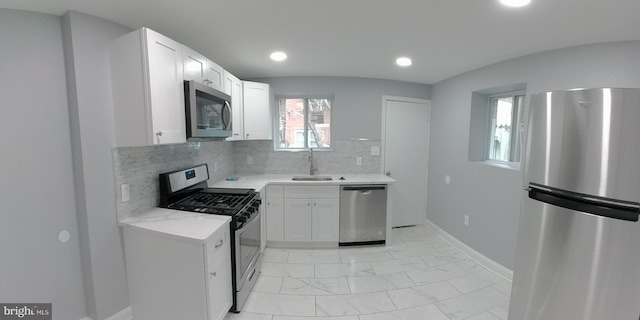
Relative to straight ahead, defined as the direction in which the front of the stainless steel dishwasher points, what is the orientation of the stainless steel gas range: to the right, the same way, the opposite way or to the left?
to the left

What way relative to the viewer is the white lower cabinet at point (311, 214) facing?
toward the camera

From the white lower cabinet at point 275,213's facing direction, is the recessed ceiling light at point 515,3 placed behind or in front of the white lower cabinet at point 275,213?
in front

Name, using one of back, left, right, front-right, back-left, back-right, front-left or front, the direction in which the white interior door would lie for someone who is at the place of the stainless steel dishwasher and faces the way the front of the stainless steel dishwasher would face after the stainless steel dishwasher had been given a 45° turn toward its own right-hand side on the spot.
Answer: back

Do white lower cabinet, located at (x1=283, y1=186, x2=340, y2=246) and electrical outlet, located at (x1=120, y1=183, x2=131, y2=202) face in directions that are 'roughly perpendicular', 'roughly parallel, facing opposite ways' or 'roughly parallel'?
roughly perpendicular

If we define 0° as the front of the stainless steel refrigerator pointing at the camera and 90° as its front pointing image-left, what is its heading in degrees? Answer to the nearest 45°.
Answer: approximately 45°

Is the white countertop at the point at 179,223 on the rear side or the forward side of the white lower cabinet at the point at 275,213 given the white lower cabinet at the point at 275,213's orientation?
on the forward side

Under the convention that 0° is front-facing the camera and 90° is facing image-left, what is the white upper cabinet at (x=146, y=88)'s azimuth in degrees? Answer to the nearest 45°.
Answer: approximately 315°

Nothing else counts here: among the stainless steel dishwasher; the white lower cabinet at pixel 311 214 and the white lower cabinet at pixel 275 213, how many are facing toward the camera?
3

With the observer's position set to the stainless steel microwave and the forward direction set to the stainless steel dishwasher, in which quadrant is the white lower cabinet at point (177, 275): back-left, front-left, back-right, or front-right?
back-right

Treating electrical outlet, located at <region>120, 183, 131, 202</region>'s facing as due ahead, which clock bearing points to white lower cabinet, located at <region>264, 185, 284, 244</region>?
The white lower cabinet is roughly at 10 o'clock from the electrical outlet.

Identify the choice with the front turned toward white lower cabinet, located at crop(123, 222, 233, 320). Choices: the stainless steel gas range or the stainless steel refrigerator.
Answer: the stainless steel refrigerator

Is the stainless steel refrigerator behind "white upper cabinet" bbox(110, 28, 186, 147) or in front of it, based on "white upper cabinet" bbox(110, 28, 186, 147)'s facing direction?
in front

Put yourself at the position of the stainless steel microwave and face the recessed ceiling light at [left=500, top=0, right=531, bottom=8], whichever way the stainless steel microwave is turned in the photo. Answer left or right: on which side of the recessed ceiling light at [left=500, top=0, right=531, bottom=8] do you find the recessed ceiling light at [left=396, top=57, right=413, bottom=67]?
left

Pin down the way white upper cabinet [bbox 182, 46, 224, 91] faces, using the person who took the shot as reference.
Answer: facing the viewer and to the right of the viewer

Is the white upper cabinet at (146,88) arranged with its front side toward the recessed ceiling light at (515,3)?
yes
